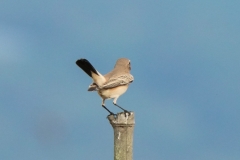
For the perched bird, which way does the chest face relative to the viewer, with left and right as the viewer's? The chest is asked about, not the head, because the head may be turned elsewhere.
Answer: facing away from the viewer and to the right of the viewer
